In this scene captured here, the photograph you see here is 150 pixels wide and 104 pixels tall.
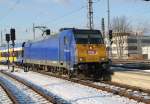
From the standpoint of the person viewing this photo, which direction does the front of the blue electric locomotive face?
facing the viewer and to the right of the viewer
